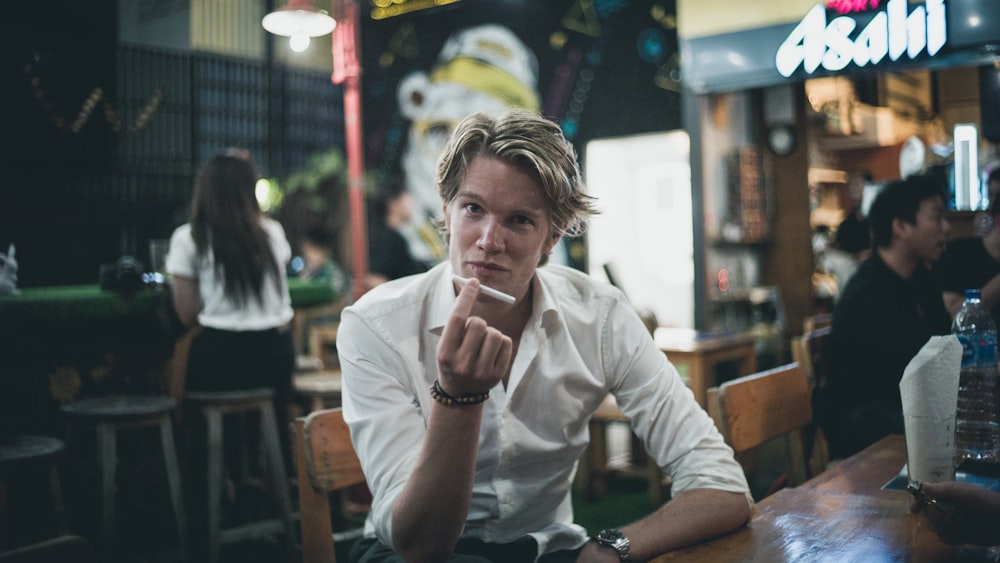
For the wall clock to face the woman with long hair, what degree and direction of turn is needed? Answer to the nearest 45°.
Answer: approximately 45° to its right

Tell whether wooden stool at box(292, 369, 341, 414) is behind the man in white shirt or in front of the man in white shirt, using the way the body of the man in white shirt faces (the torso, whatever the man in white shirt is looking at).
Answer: behind

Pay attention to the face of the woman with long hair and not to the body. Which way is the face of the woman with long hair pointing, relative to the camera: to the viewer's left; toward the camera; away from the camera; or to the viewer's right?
away from the camera

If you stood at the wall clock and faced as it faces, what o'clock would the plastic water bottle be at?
The plastic water bottle is roughly at 12 o'clock from the wall clock.

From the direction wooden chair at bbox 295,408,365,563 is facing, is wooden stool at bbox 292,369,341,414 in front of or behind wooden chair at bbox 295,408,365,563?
behind

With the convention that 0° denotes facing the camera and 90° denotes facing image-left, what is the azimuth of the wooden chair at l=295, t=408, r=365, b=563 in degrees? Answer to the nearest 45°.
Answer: approximately 315°

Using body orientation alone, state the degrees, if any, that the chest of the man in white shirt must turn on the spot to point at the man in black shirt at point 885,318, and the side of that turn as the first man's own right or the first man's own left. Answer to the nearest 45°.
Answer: approximately 135° to the first man's own left

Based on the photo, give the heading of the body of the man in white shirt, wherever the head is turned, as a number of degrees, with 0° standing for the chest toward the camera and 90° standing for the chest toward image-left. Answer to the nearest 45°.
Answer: approximately 0°

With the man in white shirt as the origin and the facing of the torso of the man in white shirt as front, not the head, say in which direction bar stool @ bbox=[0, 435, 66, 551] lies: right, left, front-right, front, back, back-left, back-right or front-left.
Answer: back-right

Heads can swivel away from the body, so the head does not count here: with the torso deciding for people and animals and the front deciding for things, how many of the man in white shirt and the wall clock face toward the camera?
2
